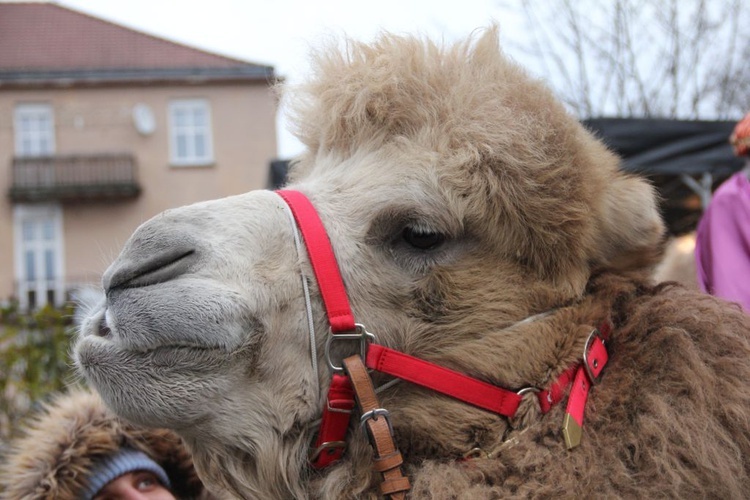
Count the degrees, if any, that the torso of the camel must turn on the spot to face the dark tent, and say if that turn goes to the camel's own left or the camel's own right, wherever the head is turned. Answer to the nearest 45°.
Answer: approximately 135° to the camel's own right

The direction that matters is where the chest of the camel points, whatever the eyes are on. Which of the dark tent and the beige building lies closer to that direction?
the beige building

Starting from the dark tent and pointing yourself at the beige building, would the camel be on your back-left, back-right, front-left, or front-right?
back-left

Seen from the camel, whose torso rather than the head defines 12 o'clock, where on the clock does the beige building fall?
The beige building is roughly at 2 o'clock from the camel.

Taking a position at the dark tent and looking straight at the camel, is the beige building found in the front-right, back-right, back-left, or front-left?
back-right

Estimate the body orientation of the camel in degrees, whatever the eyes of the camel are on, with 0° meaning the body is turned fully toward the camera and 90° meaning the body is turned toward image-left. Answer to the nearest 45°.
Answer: approximately 90°
